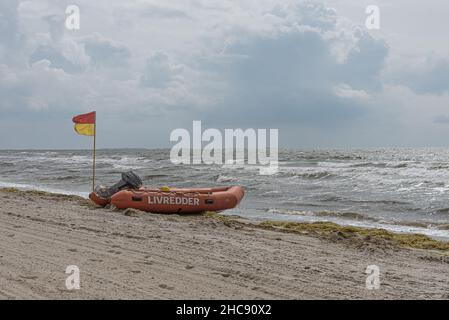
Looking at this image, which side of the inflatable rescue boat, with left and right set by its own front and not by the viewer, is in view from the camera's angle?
right

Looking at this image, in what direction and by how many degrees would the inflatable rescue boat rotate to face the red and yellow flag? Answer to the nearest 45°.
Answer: approximately 135° to its left
